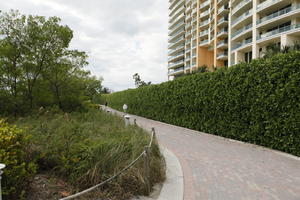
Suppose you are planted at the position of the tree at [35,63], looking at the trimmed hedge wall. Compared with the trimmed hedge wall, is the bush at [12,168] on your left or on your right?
right

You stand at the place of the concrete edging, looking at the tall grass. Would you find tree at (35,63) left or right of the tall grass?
right

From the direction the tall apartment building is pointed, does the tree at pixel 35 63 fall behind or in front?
in front

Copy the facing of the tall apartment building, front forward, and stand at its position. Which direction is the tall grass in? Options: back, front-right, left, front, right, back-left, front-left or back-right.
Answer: front-left

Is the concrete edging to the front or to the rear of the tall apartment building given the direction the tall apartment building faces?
to the front
